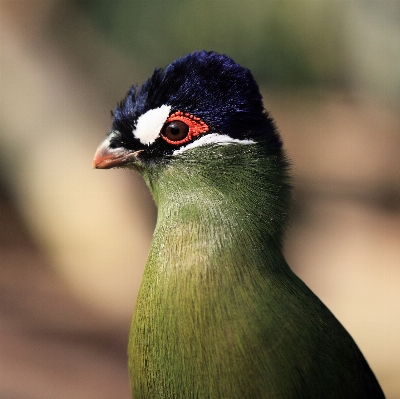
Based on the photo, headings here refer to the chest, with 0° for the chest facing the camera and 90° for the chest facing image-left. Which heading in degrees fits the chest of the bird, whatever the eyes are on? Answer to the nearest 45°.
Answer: approximately 90°
